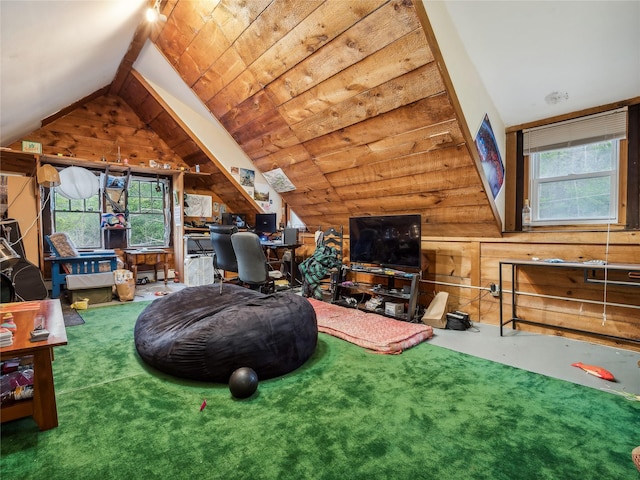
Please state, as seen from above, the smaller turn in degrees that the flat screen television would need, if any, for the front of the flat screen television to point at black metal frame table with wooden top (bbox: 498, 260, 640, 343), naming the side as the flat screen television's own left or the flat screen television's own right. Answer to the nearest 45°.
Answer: approximately 90° to the flat screen television's own left

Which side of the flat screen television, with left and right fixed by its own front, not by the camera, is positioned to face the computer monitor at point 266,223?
right

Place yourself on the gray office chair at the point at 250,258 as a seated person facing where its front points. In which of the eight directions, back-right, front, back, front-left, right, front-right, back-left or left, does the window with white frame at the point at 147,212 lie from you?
left

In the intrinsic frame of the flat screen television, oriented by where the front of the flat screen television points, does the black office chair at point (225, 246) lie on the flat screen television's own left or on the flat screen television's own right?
on the flat screen television's own right

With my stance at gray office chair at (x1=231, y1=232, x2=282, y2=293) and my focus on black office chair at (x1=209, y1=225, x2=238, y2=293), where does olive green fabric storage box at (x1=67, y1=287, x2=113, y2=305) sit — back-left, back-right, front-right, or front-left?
front-left

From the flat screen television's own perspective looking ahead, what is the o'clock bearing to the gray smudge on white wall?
The gray smudge on white wall is roughly at 8 o'clock from the flat screen television.

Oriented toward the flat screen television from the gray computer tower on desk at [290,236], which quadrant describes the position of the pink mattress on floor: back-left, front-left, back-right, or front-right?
front-right

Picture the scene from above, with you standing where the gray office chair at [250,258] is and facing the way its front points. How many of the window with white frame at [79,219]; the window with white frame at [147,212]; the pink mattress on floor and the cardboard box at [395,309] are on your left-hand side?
2

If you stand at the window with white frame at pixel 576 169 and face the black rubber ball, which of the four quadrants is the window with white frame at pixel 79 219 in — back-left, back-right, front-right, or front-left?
front-right

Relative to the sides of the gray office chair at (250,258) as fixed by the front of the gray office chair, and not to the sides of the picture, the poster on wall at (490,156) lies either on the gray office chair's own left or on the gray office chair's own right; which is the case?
on the gray office chair's own right

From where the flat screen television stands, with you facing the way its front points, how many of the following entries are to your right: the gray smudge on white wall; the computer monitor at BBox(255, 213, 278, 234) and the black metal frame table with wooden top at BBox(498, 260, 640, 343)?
1

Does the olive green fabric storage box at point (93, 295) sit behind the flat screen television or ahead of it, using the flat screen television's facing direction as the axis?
ahead

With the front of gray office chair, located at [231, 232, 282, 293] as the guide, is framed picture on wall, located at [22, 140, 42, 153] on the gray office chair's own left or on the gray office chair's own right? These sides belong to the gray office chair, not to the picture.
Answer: on the gray office chair's own left

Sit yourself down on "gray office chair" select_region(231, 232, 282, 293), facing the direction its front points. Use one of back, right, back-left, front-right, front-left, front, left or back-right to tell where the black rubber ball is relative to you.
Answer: back-right

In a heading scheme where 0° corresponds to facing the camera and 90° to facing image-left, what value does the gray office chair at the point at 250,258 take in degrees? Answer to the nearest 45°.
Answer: approximately 225°

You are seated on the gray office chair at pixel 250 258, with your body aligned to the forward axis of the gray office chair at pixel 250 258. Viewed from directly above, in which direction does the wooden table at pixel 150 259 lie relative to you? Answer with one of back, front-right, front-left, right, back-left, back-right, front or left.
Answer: left

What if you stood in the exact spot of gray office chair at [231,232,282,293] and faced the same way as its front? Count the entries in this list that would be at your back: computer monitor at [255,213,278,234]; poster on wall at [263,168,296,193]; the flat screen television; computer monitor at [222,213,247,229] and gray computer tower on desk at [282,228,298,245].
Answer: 0

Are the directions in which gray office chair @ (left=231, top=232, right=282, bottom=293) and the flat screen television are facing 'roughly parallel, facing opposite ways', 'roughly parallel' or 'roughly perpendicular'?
roughly parallel, facing opposite ways

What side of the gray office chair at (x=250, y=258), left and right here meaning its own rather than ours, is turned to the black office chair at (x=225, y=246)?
left

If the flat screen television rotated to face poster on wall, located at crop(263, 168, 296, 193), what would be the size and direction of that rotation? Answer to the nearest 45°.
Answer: approximately 90° to its right
